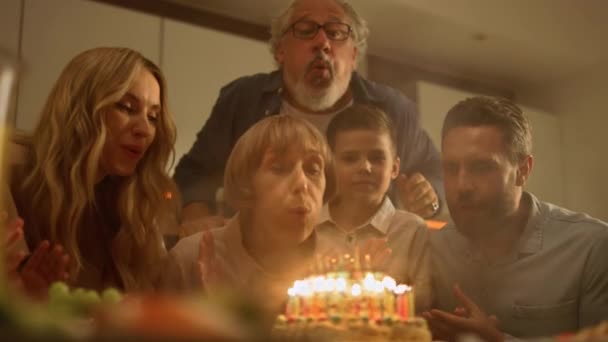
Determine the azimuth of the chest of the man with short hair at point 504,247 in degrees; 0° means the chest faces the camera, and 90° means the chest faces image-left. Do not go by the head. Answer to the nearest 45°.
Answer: approximately 45°
